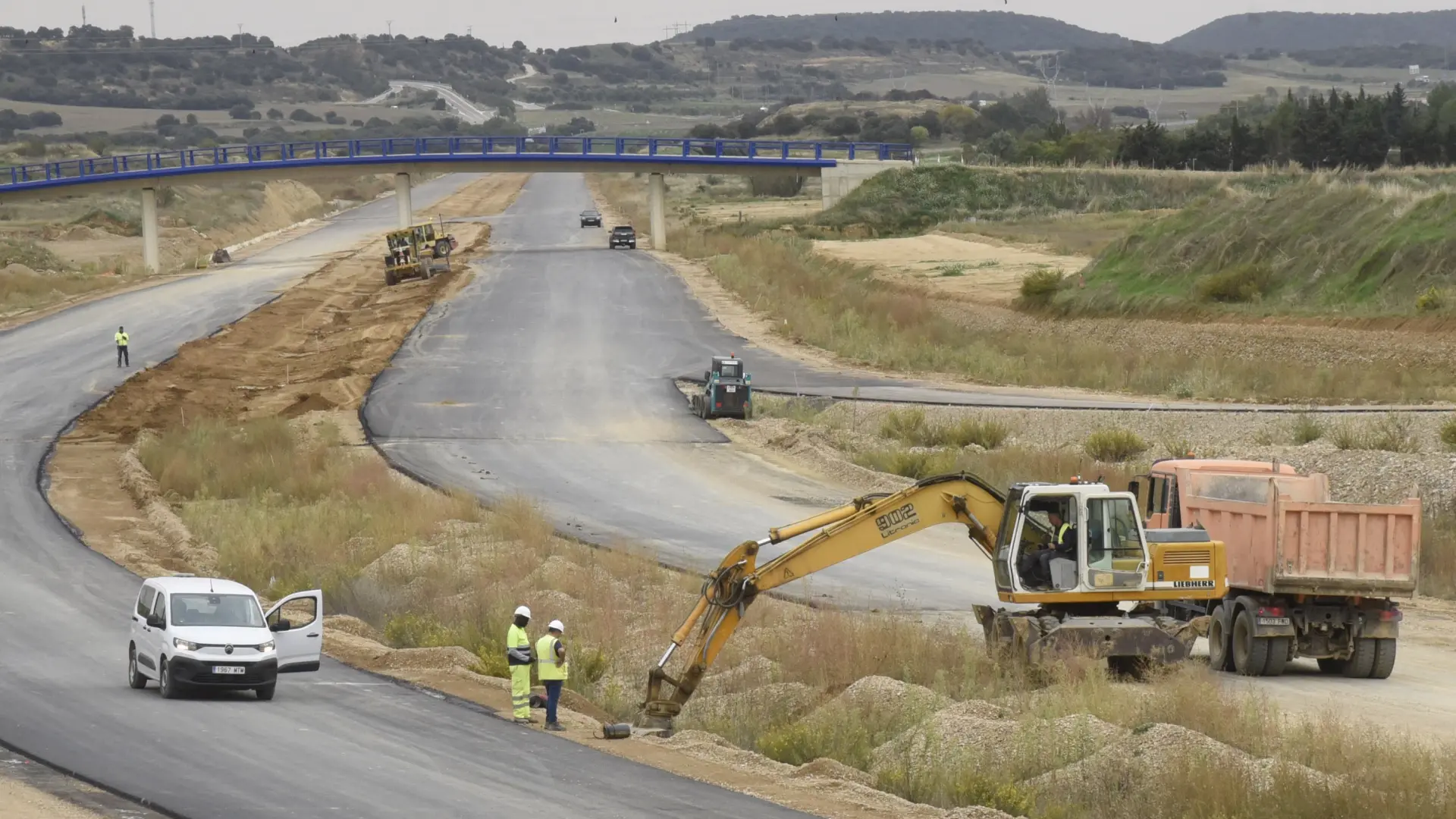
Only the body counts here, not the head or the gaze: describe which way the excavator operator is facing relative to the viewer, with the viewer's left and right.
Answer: facing the viewer and to the left of the viewer

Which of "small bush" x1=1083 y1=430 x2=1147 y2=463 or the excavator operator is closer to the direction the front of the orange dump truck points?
the small bush

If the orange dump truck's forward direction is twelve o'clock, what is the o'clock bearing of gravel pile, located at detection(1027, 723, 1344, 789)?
The gravel pile is roughly at 8 o'clock from the orange dump truck.

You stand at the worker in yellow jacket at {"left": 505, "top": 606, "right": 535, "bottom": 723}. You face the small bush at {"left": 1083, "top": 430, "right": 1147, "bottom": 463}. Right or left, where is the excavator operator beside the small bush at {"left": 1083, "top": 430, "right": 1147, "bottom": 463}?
right

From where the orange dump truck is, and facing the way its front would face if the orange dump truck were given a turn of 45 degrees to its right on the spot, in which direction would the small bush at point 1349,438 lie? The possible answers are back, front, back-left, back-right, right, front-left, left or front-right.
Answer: front

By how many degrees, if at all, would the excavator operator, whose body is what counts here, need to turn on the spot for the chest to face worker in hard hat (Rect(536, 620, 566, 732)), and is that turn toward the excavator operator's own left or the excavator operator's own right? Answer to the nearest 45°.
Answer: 0° — they already face them

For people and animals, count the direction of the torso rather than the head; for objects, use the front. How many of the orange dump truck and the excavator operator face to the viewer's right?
0

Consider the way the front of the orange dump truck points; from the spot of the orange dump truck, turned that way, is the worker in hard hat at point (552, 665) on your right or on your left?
on your left

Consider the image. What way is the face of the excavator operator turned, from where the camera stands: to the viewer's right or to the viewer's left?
to the viewer's left

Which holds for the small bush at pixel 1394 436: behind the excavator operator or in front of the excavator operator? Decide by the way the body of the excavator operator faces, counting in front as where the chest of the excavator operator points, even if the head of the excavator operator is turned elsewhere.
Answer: behind

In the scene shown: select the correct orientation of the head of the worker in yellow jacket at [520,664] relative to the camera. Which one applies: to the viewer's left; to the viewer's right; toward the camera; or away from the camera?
to the viewer's right

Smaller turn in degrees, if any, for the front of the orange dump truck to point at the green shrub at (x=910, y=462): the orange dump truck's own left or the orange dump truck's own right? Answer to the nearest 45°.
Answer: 0° — it already faces it

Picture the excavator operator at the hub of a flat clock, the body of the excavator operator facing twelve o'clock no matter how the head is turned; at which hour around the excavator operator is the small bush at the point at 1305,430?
The small bush is roughly at 5 o'clock from the excavator operator.

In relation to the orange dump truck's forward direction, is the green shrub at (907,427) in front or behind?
in front

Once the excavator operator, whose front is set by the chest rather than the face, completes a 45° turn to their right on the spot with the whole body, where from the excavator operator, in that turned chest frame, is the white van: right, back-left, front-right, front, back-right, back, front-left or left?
front

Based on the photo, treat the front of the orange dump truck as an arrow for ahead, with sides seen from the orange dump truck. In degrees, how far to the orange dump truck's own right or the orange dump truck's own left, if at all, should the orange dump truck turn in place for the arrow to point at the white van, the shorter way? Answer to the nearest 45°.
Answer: approximately 45° to the orange dump truck's own left

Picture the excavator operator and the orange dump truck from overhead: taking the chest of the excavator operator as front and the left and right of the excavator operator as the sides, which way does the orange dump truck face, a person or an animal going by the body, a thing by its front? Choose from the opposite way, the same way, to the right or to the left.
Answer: to the right

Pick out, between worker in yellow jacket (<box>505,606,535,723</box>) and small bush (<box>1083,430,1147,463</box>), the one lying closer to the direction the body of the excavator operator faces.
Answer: the worker in yellow jacket

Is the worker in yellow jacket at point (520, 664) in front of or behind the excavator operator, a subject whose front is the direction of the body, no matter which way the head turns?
in front

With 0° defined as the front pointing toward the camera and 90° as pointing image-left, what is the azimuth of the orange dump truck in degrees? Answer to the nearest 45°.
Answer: approximately 135°

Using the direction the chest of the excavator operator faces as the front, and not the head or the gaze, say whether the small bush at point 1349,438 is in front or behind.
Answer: behind
